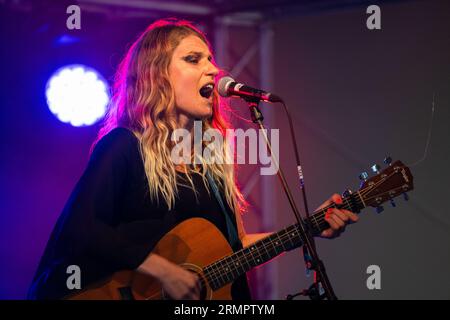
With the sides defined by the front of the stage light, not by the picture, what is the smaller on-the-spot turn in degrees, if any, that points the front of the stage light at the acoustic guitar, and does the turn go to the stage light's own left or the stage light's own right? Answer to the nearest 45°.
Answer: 0° — it already faces it

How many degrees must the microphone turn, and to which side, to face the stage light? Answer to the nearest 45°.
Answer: approximately 45° to its right

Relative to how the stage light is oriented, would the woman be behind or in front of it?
in front

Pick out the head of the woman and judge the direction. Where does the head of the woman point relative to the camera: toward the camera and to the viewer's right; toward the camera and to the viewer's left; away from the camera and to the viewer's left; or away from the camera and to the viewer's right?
toward the camera and to the viewer's right

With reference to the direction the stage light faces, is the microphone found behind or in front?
in front

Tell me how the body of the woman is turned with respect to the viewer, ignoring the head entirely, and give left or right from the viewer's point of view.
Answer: facing the viewer and to the right of the viewer

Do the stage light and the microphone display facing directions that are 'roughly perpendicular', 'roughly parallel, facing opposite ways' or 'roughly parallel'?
roughly perpendicular

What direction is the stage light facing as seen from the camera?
toward the camera

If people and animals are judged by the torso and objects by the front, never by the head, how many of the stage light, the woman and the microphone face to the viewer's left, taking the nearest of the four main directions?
1

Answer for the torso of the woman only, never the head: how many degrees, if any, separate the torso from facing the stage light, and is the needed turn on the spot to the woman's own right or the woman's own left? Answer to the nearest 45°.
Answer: approximately 135° to the woman's own left

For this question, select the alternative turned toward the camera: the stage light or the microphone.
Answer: the stage light

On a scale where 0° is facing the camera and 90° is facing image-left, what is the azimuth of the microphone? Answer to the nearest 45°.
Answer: approximately 90°

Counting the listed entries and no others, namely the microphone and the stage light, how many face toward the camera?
1
